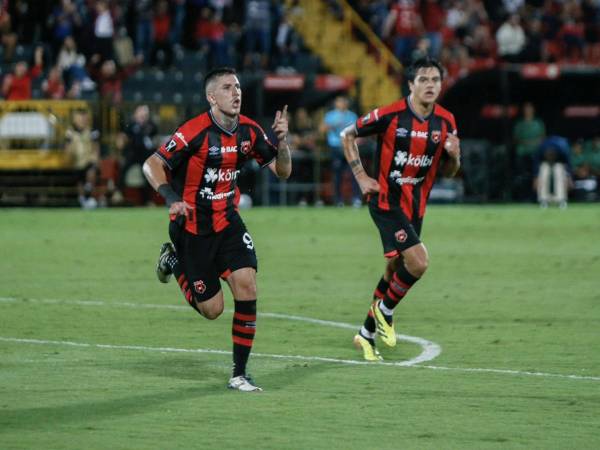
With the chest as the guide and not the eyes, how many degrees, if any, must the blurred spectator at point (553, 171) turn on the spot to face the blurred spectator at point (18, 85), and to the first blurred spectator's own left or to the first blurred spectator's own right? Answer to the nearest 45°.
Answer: approximately 90° to the first blurred spectator's own right

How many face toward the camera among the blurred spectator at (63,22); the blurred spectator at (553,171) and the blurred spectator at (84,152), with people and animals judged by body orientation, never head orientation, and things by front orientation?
3

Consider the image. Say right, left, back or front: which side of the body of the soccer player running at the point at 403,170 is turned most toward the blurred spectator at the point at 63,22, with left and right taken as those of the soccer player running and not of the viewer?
back

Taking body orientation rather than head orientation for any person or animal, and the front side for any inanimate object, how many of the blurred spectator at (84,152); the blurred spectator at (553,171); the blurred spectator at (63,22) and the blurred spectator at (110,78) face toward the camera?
4

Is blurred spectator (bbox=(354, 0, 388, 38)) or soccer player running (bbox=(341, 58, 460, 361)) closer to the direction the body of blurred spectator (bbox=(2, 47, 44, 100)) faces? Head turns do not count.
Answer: the soccer player running

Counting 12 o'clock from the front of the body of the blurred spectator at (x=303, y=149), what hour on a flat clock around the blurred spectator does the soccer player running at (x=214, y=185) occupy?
The soccer player running is roughly at 12 o'clock from the blurred spectator.

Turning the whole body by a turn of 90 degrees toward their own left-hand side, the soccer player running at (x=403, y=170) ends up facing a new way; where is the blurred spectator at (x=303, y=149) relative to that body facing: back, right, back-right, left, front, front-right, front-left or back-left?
front-left

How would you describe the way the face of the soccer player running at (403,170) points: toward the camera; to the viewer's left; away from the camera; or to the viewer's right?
toward the camera

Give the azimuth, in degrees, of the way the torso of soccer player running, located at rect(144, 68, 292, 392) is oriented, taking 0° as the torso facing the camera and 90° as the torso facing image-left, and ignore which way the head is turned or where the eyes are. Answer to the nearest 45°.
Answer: approximately 315°

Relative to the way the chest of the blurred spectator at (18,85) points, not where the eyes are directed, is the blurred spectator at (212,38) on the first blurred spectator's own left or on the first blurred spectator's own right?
on the first blurred spectator's own left

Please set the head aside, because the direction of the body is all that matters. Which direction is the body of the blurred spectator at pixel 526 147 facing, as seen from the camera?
toward the camera

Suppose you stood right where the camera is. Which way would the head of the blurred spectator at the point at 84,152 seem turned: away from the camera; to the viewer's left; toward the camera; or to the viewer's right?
toward the camera

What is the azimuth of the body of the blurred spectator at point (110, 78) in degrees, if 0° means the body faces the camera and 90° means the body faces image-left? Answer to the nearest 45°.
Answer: approximately 0°

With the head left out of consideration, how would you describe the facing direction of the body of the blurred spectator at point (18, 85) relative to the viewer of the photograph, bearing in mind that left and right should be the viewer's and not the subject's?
facing the viewer
